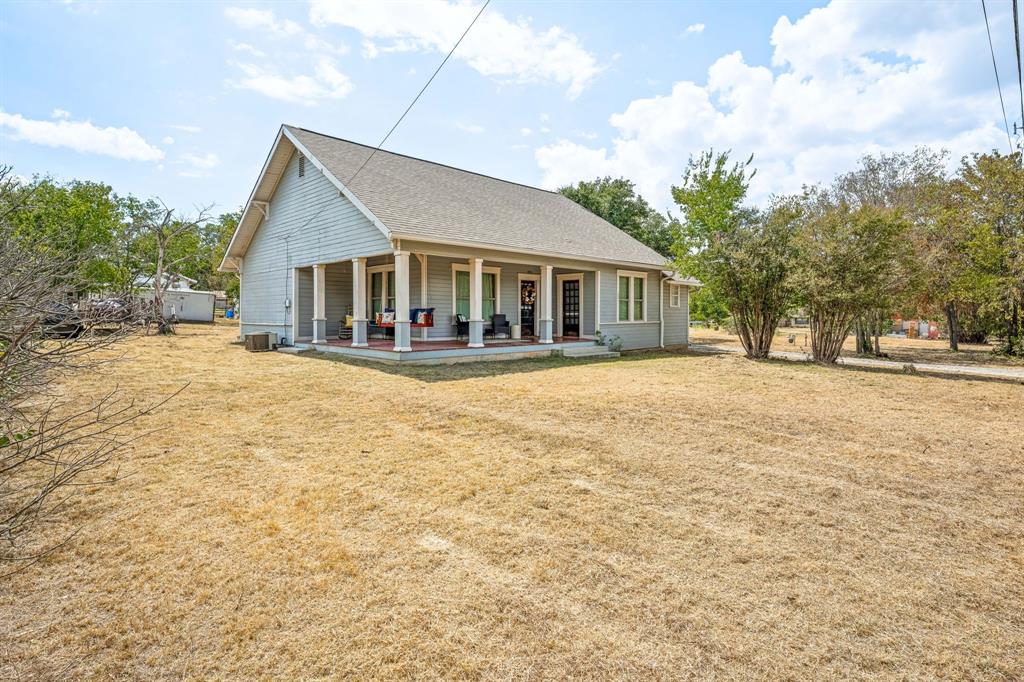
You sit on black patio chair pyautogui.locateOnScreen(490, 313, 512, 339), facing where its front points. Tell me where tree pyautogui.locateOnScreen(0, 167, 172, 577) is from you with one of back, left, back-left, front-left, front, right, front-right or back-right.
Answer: front-right

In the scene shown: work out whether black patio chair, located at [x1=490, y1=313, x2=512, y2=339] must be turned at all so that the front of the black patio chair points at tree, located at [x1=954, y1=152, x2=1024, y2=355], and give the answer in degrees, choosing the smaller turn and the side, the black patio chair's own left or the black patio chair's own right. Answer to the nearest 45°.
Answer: approximately 45° to the black patio chair's own left

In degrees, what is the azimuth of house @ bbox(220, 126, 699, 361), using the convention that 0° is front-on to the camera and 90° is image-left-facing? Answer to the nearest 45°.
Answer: approximately 315°

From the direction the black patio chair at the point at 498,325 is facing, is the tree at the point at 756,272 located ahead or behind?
ahead

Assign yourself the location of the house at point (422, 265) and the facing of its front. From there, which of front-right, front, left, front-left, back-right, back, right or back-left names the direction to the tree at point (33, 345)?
front-right

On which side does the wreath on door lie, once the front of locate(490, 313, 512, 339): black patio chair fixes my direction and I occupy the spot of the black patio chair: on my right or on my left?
on my left
